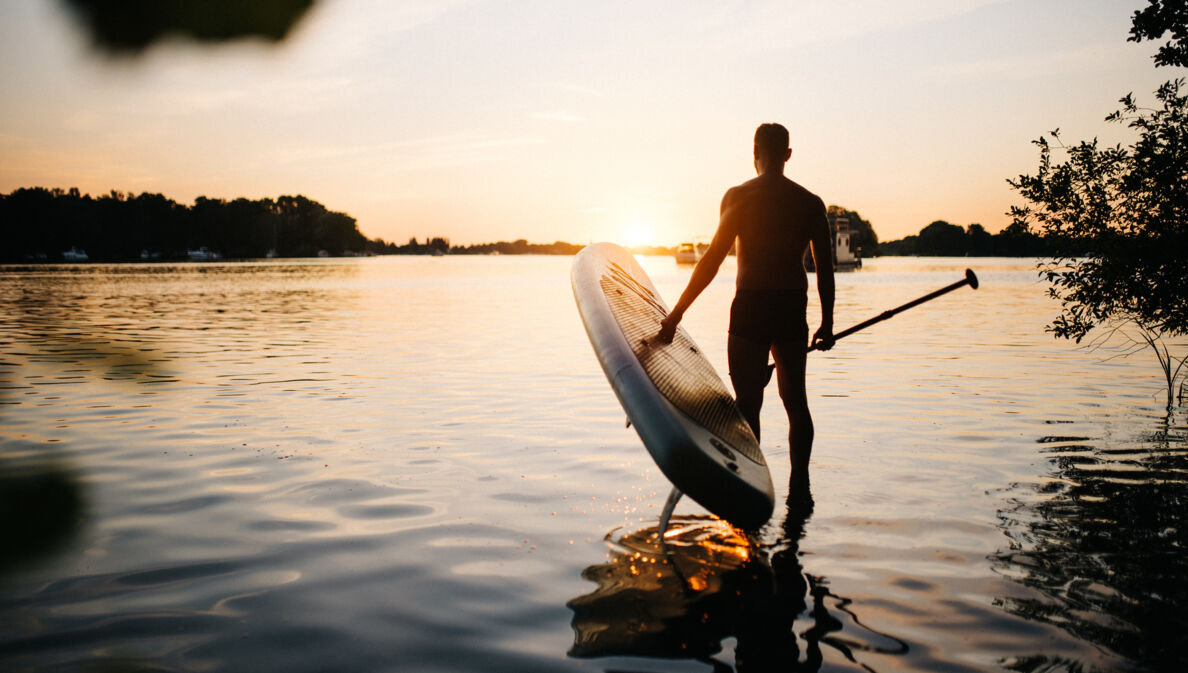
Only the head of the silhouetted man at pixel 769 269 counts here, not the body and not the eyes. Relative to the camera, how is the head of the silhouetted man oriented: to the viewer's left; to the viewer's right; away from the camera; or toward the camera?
away from the camera

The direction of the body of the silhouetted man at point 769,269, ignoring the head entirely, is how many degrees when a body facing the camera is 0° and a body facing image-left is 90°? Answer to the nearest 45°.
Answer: approximately 180°
